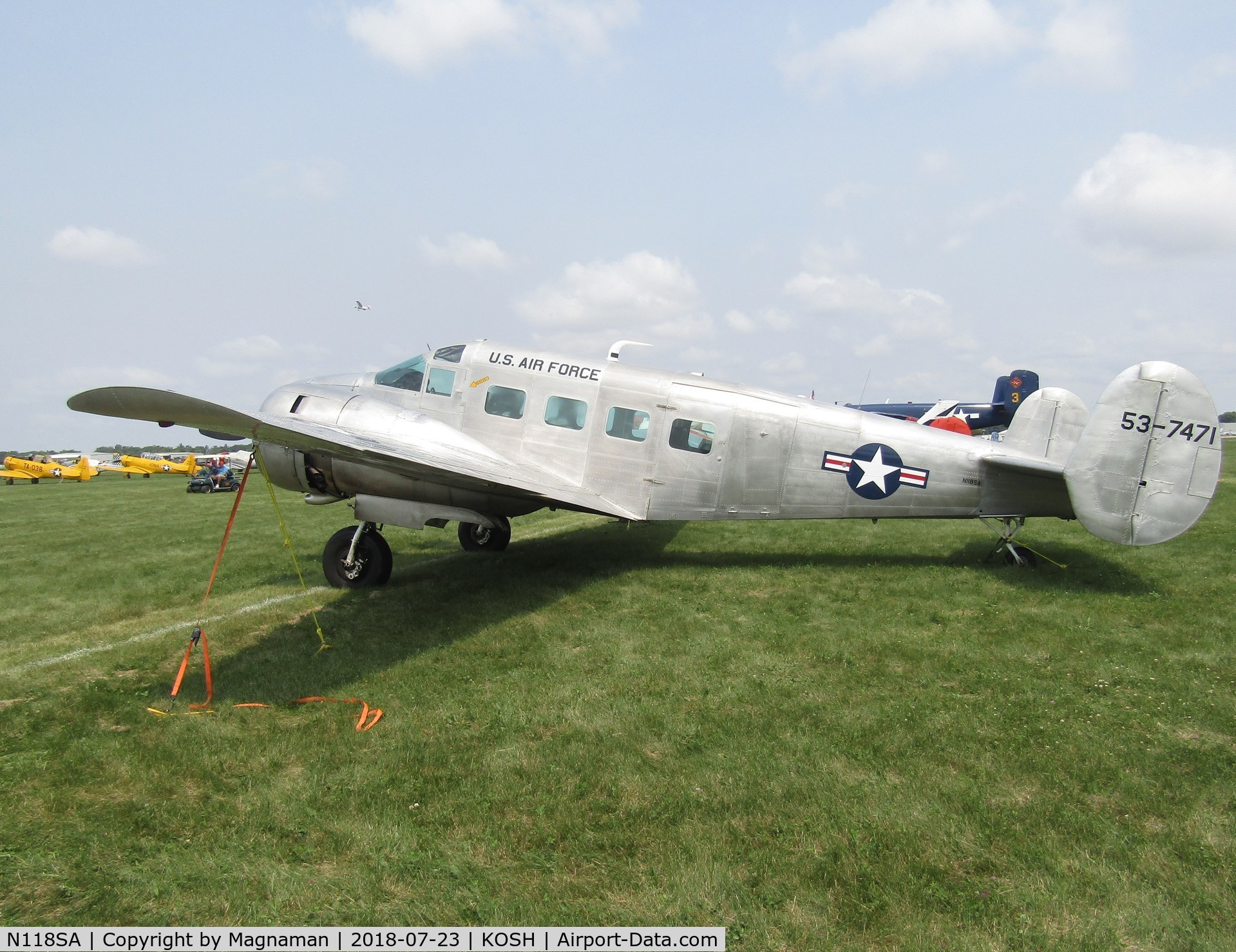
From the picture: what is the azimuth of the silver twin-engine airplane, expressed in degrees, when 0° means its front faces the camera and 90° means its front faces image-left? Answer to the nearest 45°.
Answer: approximately 90°

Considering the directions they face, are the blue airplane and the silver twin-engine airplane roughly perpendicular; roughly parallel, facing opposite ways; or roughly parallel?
roughly parallel

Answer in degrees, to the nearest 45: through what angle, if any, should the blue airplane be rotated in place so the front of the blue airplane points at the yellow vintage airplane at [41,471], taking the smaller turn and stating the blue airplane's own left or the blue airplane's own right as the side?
0° — it already faces it

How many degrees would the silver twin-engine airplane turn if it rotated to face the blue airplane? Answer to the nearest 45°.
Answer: approximately 135° to its right

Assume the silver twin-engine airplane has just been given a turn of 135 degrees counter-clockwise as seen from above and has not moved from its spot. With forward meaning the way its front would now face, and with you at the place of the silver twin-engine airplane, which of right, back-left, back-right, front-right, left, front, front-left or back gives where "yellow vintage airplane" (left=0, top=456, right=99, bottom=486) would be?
back

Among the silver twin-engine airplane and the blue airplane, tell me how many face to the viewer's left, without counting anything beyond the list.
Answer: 2

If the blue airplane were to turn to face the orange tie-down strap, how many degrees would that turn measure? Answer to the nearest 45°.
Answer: approximately 90° to its left

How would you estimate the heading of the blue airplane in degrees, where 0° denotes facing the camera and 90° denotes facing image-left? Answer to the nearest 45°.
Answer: approximately 90°

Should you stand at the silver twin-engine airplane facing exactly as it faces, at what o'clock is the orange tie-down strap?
The orange tie-down strap is roughly at 10 o'clock from the silver twin-engine airplane.

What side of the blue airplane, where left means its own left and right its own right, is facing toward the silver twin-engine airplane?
left
